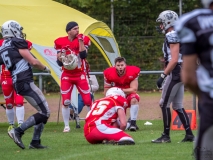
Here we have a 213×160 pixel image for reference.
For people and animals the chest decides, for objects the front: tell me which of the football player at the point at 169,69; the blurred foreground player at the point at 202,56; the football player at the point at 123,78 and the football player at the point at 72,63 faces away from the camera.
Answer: the blurred foreground player

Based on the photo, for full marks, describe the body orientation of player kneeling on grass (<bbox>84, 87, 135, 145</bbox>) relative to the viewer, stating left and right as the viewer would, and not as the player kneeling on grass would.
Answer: facing away from the viewer and to the right of the viewer

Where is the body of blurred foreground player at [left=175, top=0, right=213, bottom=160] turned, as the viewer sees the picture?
away from the camera

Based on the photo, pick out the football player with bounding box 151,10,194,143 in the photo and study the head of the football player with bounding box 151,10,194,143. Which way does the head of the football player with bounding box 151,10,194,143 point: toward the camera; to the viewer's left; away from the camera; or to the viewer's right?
to the viewer's left

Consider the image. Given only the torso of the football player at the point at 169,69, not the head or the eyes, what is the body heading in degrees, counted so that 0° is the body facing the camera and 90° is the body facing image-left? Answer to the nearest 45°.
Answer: approximately 90°

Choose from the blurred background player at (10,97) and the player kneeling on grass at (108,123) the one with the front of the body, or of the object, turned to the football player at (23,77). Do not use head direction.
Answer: the blurred background player

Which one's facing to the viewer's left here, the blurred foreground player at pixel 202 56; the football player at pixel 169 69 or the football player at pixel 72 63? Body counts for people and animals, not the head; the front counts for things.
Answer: the football player at pixel 169 69

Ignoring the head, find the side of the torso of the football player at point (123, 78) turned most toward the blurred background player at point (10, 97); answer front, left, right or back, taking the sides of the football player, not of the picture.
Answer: right
